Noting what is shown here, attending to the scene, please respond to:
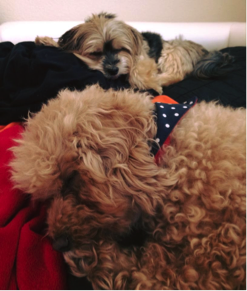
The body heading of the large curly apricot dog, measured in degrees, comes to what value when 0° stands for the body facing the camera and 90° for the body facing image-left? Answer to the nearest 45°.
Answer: approximately 90°

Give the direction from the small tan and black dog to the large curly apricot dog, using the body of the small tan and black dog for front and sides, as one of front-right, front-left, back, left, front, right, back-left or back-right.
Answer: front-left

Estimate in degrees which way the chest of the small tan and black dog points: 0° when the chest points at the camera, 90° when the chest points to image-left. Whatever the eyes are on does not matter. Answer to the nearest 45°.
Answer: approximately 45°

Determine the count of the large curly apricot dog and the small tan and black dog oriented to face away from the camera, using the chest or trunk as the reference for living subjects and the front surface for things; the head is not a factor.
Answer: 0

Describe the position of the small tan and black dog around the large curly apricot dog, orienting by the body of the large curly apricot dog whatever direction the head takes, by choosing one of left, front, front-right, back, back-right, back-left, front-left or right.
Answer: right
